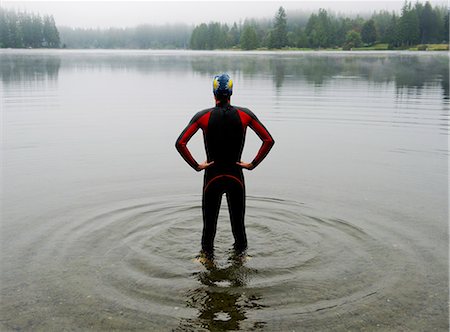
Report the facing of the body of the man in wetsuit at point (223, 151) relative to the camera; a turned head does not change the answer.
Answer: away from the camera

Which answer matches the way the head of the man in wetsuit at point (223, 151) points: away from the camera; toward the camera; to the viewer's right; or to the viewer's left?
away from the camera
